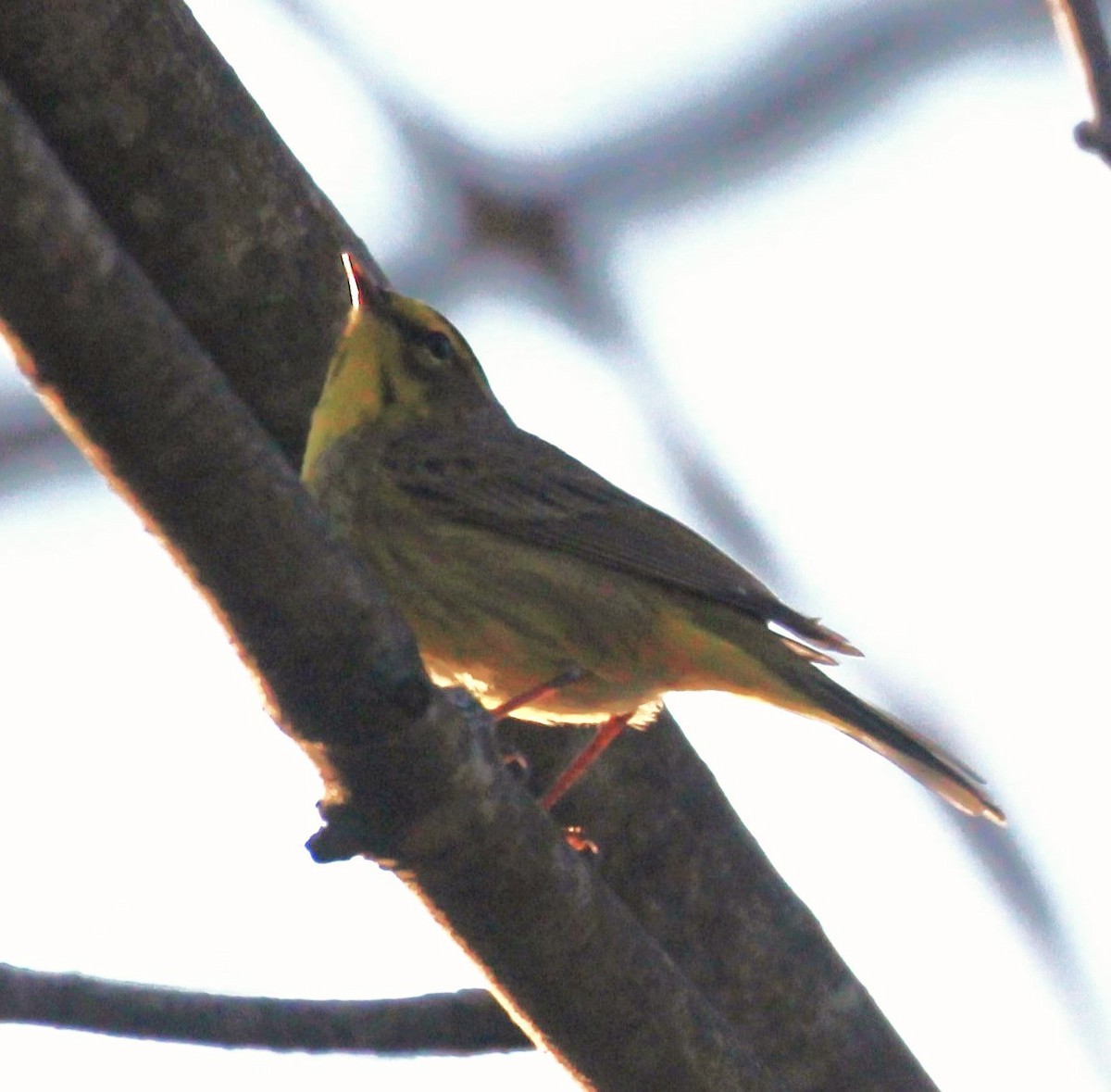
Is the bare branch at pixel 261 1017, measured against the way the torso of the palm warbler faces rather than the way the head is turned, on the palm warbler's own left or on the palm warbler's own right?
on the palm warbler's own left

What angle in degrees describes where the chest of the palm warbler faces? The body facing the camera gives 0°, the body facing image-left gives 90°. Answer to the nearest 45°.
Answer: approximately 90°
